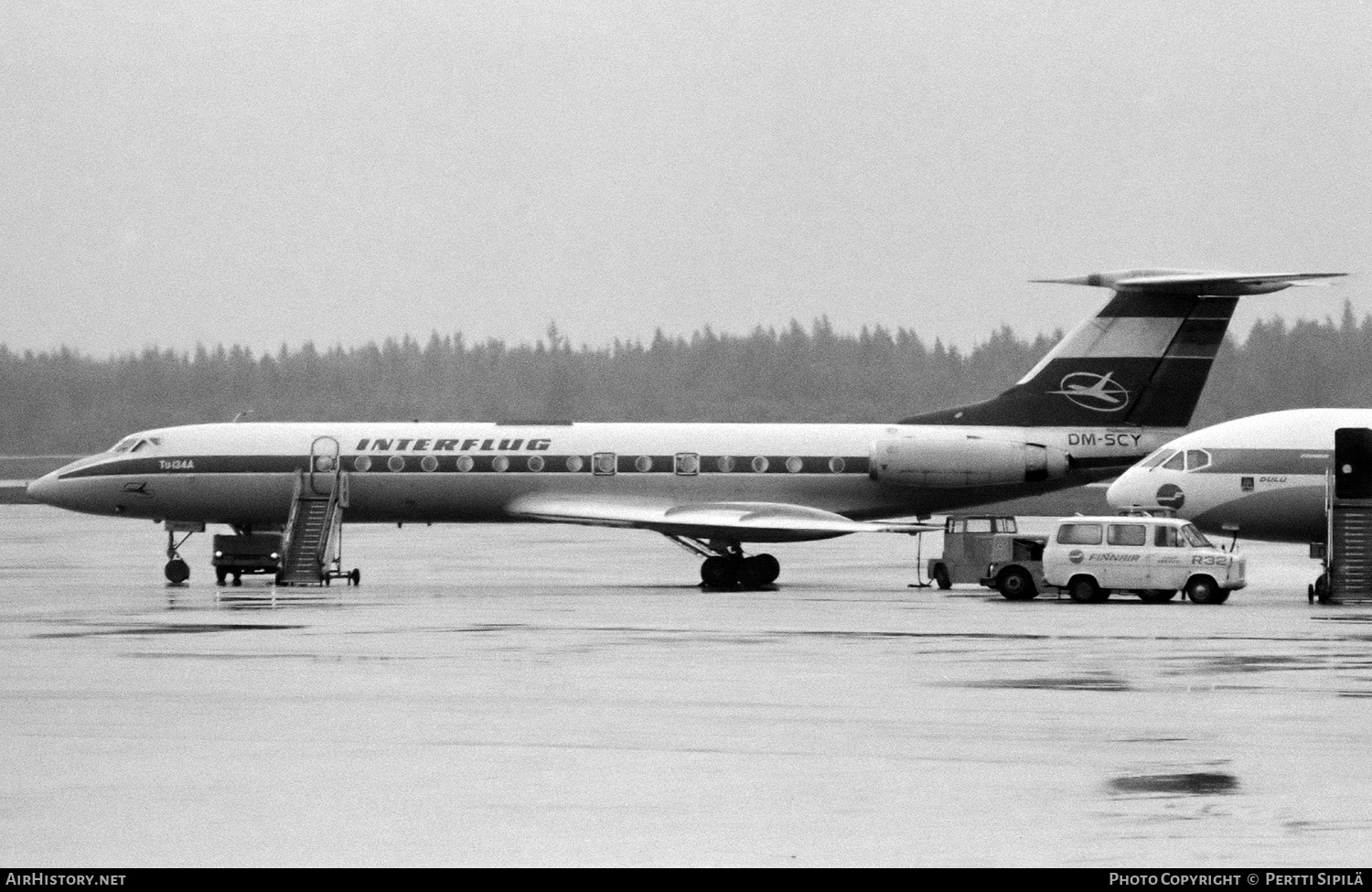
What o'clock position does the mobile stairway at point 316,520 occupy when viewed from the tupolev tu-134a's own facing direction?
The mobile stairway is roughly at 12 o'clock from the tupolev tu-134a.

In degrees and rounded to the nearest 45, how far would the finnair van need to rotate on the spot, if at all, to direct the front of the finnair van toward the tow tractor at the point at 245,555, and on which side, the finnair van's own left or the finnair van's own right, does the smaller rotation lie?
approximately 180°

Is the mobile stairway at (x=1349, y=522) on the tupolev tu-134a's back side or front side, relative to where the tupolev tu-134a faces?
on the back side

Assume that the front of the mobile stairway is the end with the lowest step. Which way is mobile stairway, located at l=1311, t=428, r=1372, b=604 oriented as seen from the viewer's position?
toward the camera

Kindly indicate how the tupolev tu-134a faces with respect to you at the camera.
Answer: facing to the left of the viewer

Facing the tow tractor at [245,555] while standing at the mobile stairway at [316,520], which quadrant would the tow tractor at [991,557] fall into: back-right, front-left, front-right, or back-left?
back-left

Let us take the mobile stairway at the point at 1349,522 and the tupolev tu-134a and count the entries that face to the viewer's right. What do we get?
0

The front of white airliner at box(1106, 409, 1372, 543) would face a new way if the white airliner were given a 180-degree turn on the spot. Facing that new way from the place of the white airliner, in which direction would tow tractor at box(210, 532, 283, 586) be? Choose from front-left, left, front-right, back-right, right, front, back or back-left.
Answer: back

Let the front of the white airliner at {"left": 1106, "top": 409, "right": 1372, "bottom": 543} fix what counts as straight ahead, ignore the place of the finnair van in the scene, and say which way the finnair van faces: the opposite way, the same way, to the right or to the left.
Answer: the opposite way

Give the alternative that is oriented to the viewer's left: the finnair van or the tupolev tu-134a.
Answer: the tupolev tu-134a

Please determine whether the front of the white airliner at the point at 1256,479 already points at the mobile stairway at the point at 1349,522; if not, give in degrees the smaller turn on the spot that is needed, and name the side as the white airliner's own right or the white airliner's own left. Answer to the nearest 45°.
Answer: approximately 135° to the white airliner's own left

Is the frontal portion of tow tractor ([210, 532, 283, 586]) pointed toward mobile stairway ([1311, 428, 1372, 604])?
no

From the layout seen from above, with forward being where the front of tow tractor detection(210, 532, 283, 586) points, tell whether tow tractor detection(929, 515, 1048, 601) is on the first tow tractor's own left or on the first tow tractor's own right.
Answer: on the first tow tractor's own left

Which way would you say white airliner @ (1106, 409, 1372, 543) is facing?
to the viewer's left

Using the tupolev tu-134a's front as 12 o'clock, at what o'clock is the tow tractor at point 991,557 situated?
The tow tractor is roughly at 7 o'clock from the tupolev tu-134a.

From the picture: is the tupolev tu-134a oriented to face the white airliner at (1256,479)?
no

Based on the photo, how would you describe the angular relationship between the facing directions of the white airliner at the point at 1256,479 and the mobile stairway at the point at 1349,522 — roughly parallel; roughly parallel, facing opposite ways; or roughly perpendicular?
roughly perpendicular

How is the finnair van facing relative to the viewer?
to the viewer's right

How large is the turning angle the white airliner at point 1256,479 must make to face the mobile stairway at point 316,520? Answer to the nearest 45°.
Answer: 0° — it already faces it

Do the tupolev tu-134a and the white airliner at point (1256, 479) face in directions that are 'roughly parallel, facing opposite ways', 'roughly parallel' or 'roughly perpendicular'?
roughly parallel
